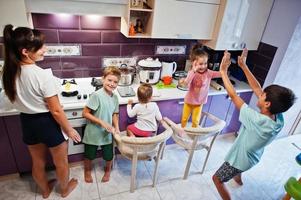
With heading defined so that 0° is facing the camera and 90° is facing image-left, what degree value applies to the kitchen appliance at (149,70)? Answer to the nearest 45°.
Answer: approximately 0°

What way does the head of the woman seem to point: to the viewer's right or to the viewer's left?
to the viewer's right

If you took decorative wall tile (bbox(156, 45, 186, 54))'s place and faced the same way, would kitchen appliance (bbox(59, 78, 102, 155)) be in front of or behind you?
in front

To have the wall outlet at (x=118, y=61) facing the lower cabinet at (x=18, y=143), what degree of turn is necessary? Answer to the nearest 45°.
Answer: approximately 45° to its right

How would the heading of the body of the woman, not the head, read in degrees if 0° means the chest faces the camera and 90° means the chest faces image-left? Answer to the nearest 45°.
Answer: approximately 225°

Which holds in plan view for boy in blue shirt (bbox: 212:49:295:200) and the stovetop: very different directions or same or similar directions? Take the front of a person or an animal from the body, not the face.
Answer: very different directions

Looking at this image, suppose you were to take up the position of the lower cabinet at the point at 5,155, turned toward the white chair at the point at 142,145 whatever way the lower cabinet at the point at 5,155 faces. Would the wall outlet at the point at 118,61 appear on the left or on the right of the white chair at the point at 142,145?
left

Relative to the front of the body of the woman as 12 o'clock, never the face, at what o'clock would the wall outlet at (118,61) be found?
The wall outlet is roughly at 12 o'clock from the woman.

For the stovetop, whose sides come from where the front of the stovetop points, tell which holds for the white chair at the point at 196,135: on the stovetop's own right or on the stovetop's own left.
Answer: on the stovetop's own left
